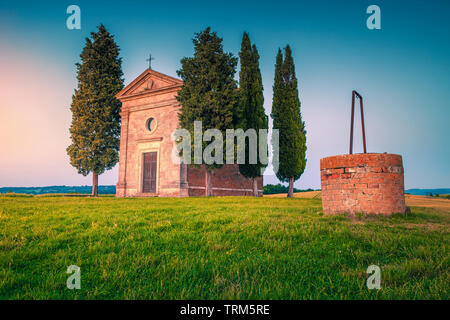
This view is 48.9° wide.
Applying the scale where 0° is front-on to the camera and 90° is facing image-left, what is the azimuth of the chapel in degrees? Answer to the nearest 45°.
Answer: approximately 45°

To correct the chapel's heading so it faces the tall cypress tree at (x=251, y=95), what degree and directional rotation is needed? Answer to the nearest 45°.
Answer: approximately 135° to its left

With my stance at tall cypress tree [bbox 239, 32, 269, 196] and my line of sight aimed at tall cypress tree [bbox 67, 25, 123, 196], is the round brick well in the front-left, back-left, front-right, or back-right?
back-left

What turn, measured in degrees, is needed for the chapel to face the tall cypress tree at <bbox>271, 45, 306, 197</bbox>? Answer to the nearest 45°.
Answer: approximately 135° to its left

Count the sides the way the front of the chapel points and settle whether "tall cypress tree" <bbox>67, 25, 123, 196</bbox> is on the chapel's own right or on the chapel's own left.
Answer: on the chapel's own right

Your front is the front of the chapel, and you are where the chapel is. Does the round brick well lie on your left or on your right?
on your left
